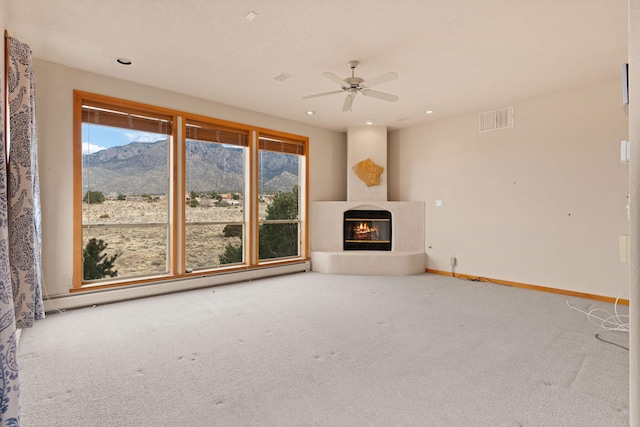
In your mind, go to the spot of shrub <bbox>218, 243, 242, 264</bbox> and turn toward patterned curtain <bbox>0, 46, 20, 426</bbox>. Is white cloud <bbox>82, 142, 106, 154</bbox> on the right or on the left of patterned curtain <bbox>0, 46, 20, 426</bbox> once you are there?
right

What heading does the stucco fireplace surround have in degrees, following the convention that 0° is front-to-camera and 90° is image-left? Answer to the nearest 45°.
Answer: approximately 0°

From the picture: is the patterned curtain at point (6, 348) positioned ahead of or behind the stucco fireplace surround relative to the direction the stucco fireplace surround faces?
ahead

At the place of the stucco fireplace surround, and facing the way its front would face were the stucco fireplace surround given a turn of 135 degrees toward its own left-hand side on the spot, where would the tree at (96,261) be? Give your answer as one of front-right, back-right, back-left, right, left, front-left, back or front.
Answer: back

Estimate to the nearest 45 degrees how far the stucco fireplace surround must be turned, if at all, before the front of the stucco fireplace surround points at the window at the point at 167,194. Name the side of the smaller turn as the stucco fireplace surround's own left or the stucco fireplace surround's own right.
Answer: approximately 45° to the stucco fireplace surround's own right

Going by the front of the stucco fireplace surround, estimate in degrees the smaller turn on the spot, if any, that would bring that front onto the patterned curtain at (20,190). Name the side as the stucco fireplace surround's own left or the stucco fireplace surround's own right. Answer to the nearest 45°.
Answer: approximately 45° to the stucco fireplace surround's own right

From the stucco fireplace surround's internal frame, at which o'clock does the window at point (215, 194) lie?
The window is roughly at 2 o'clock from the stucco fireplace surround.

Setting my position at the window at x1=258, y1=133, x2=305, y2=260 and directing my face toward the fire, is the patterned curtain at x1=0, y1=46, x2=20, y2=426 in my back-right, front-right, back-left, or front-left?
back-right

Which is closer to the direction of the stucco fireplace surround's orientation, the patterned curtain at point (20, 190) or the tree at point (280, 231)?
the patterned curtain

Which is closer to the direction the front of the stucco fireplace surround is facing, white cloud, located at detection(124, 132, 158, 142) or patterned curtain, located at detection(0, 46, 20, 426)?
the patterned curtain

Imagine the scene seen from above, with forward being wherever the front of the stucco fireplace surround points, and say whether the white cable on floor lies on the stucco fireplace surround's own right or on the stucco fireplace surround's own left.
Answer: on the stucco fireplace surround's own left
